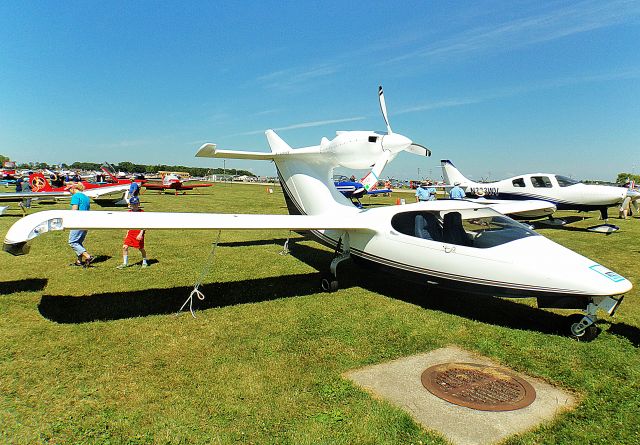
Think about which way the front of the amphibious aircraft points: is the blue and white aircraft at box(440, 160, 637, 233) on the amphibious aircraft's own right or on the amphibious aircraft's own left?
on the amphibious aircraft's own left

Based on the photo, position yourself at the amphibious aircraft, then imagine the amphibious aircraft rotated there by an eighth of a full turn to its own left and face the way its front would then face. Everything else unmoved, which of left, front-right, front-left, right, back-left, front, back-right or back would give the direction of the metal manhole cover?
right

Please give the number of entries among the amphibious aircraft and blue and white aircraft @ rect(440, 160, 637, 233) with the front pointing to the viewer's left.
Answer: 0

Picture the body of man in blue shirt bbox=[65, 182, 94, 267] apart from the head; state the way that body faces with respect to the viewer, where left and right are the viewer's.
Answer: facing to the left of the viewer

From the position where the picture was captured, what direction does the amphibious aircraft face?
facing the viewer and to the right of the viewer

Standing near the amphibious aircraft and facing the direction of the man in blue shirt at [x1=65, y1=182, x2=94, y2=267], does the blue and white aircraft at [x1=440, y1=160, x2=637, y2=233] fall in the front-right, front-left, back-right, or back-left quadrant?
back-right

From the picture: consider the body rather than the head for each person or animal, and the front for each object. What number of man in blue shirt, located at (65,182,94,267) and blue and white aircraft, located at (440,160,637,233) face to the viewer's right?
1

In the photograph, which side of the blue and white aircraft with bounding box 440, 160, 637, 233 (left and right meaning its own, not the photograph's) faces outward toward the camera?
right

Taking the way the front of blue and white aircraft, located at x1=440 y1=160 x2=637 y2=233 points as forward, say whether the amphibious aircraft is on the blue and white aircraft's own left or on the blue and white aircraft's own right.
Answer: on the blue and white aircraft's own right

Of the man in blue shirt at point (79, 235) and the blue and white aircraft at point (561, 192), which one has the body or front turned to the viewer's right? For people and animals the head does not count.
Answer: the blue and white aircraft

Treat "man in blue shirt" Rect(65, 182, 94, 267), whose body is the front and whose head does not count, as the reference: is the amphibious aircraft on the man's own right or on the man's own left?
on the man's own left
